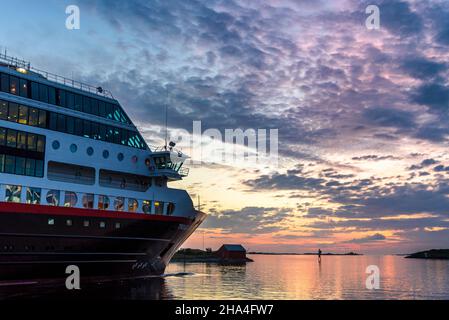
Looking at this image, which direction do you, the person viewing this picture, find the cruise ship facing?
facing away from the viewer and to the right of the viewer
